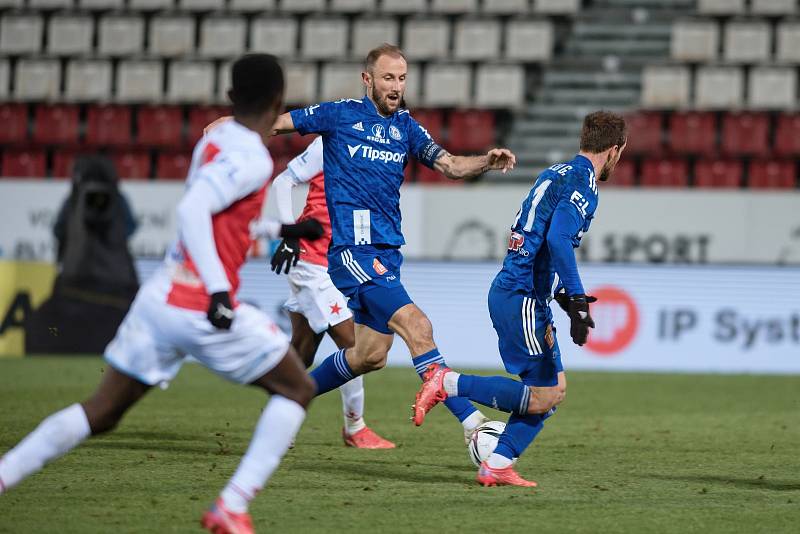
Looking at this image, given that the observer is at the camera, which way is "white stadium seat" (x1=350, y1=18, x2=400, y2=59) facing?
facing the viewer

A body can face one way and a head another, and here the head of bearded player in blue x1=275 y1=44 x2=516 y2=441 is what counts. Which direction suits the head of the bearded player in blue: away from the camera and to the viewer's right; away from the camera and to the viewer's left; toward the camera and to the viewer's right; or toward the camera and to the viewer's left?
toward the camera and to the viewer's right

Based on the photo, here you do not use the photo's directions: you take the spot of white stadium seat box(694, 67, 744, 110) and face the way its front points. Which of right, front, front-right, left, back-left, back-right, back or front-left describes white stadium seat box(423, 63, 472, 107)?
right

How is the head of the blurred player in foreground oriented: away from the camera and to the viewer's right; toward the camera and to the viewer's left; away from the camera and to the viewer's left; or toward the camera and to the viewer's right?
away from the camera and to the viewer's right

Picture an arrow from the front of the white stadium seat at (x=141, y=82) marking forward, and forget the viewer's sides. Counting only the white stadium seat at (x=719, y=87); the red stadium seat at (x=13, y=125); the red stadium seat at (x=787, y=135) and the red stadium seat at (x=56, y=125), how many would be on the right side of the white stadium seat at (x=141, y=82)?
2

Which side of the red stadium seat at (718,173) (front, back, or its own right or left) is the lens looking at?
front

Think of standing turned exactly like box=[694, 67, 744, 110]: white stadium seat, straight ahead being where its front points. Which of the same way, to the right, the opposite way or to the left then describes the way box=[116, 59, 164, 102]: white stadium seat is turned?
the same way

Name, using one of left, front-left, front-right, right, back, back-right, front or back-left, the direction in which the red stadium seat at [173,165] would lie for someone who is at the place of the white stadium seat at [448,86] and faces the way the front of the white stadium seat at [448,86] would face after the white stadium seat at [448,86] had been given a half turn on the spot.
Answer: left

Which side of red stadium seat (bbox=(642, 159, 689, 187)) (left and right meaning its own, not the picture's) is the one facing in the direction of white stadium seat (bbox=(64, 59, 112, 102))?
right

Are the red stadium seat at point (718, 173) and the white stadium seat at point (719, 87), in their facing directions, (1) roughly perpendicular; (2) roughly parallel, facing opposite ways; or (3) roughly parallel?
roughly parallel

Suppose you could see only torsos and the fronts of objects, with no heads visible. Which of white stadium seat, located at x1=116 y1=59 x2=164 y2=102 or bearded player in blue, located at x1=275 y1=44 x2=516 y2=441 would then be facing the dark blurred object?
the white stadium seat

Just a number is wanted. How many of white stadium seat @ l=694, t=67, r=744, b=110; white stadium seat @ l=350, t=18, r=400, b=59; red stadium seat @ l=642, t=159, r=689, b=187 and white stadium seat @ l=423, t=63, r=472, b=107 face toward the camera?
4

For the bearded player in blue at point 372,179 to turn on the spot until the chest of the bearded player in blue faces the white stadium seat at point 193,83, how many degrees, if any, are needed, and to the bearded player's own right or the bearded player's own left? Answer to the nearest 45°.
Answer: approximately 135° to the bearded player's own left

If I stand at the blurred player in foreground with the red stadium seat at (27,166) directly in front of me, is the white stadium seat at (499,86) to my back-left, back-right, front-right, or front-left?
front-right

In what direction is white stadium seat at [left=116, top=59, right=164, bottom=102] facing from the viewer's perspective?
toward the camera

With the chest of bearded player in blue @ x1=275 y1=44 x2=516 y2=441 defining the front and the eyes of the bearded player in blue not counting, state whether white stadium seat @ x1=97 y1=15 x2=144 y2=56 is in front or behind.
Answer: behind

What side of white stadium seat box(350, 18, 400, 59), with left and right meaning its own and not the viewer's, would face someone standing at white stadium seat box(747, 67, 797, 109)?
left
